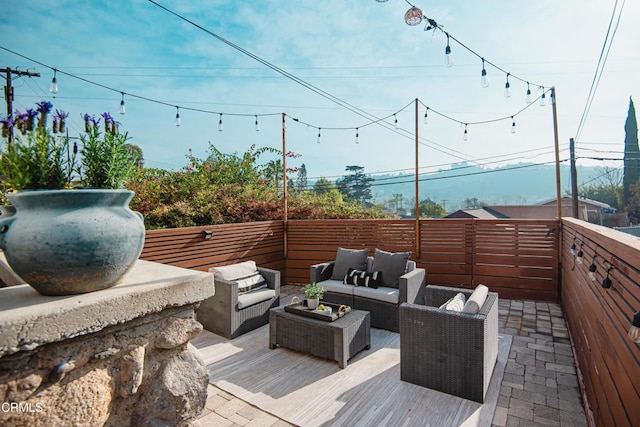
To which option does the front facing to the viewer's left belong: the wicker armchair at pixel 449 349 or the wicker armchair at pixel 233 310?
the wicker armchair at pixel 449 349

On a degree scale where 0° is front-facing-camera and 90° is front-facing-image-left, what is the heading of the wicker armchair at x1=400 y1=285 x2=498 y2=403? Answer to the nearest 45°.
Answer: approximately 90°

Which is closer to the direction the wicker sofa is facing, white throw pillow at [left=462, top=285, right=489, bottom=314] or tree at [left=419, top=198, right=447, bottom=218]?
the white throw pillow

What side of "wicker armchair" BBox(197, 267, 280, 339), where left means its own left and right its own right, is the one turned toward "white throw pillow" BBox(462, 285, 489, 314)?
front

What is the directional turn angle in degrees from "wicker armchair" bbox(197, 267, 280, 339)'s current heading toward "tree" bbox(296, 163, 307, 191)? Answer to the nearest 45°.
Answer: approximately 135° to its left

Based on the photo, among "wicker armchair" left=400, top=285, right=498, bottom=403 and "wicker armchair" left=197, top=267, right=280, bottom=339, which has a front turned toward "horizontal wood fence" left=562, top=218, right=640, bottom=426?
"wicker armchair" left=197, top=267, right=280, bottom=339

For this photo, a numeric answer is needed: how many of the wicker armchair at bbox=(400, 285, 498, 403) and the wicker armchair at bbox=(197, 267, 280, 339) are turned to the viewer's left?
1

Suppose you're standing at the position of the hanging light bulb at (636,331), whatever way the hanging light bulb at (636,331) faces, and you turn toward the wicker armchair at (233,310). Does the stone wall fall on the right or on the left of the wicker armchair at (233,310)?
left

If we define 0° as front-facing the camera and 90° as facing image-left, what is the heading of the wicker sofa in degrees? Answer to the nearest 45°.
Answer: approximately 45°

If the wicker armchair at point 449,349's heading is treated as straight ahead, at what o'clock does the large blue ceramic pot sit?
The large blue ceramic pot is roughly at 10 o'clock from the wicker armchair.

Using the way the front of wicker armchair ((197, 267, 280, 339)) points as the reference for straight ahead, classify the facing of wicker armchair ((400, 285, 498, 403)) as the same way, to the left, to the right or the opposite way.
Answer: the opposite way

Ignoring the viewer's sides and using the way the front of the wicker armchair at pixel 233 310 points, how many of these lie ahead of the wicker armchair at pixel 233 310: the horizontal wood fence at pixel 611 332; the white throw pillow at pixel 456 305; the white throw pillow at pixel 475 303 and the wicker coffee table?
4

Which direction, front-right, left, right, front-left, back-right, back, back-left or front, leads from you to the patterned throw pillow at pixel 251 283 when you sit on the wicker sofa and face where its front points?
front-right

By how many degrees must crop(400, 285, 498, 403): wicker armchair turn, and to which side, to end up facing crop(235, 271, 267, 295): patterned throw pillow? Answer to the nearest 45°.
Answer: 0° — it already faces it

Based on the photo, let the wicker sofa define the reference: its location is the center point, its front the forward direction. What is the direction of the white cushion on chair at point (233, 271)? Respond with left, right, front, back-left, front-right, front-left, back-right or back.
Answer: front-right

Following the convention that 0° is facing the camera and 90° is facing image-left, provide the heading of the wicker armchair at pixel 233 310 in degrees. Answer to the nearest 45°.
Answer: approximately 315°
